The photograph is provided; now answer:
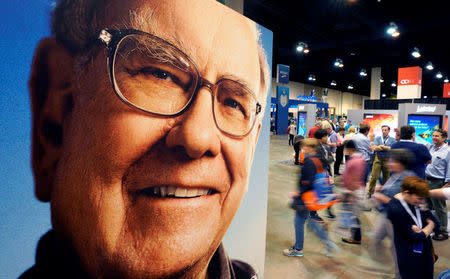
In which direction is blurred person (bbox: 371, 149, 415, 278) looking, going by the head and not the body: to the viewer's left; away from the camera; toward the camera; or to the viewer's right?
to the viewer's left

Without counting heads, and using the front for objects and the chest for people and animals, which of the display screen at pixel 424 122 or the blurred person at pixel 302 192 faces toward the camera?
the display screen

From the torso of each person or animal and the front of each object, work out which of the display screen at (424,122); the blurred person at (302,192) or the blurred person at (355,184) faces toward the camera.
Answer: the display screen

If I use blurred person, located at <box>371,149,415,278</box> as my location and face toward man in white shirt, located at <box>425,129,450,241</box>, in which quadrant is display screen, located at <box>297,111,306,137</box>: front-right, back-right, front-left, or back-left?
front-left

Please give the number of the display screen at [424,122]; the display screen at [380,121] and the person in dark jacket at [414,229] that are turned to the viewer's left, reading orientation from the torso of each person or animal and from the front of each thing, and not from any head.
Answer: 0

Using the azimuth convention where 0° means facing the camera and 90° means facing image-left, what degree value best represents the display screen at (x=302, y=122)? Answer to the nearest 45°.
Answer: approximately 45°

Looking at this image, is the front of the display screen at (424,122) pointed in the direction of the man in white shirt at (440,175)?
yes

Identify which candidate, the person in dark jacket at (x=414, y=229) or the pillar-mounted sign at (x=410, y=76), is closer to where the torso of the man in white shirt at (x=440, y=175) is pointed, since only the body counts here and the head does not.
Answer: the person in dark jacket

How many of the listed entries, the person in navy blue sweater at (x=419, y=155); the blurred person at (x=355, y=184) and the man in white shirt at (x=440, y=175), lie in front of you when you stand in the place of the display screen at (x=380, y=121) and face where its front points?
3

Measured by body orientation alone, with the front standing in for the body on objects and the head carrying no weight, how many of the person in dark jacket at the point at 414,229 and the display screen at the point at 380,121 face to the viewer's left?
0

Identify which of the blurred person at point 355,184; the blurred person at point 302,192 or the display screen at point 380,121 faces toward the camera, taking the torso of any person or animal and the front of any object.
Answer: the display screen

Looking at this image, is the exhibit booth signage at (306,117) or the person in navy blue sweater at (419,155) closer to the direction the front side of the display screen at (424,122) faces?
the person in navy blue sweater

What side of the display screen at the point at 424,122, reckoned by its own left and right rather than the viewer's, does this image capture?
front

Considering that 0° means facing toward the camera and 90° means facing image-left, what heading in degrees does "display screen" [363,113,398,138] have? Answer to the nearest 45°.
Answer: approximately 0°
